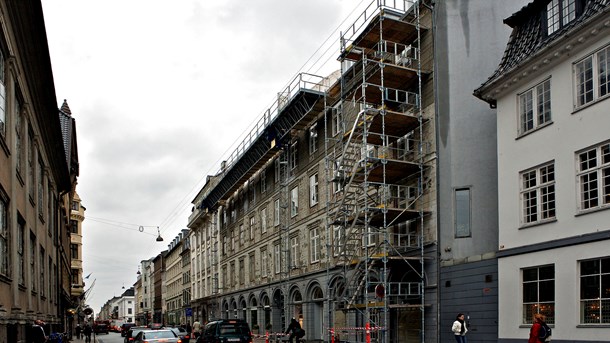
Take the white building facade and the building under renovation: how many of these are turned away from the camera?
0

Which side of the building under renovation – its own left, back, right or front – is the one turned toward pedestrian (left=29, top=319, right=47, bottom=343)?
front

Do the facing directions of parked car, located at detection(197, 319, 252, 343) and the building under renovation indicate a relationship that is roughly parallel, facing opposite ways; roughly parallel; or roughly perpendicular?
roughly perpendicular

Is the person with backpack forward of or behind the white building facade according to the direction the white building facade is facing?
forward

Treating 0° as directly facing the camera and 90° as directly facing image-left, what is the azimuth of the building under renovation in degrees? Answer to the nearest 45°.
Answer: approximately 45°

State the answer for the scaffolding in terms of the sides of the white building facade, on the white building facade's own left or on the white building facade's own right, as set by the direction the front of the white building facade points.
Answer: on the white building facade's own right

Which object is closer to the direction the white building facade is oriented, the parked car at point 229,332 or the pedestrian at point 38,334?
the pedestrian

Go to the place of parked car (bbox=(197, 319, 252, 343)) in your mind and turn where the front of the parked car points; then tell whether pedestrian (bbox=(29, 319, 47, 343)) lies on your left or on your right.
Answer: on your left

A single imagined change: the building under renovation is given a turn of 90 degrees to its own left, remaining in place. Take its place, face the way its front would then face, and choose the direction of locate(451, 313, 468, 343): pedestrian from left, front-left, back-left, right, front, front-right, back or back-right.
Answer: front-right

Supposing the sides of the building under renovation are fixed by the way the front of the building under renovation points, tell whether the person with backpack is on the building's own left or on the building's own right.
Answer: on the building's own left

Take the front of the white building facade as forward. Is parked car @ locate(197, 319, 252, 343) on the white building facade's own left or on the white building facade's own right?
on the white building facade's own right

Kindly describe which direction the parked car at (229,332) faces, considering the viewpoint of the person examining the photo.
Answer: facing away from the viewer and to the left of the viewer
